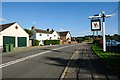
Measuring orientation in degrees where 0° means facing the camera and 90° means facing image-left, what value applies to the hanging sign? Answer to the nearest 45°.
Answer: approximately 0°
